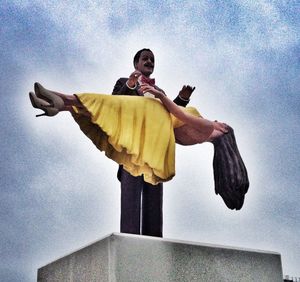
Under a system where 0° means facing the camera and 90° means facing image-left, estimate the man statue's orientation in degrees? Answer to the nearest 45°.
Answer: approximately 315°
